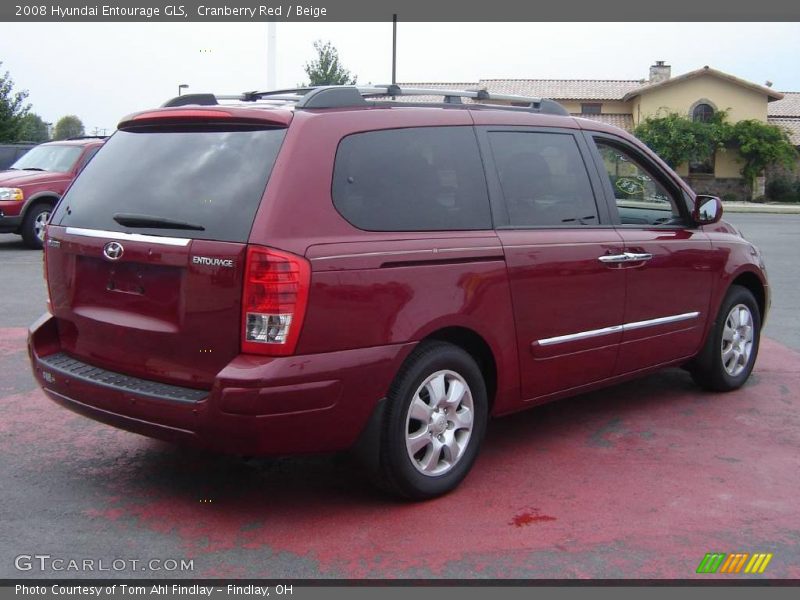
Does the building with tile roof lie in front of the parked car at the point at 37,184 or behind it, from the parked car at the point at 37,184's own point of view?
behind

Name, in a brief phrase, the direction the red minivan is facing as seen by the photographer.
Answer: facing away from the viewer and to the right of the viewer

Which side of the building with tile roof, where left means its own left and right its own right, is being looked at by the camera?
front

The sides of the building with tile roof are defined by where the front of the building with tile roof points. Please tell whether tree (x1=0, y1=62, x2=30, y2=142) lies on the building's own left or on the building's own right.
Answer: on the building's own right

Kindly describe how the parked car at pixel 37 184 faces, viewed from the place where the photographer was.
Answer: facing the viewer and to the left of the viewer

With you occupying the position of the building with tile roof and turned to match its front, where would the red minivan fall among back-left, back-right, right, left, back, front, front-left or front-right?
front

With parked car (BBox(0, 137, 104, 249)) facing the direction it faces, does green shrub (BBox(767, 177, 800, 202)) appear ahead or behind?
behind

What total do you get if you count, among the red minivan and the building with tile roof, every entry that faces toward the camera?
1

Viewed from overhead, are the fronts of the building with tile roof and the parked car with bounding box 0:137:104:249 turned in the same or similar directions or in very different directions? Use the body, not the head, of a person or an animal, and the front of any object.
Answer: same or similar directions

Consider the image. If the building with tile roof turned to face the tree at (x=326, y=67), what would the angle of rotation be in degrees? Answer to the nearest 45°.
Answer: approximately 45° to its right

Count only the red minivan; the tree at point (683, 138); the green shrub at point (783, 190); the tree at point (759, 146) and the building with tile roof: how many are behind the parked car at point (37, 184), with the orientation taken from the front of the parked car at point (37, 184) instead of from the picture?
4

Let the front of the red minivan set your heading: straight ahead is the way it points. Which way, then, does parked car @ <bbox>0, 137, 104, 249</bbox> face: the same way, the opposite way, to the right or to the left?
the opposite way

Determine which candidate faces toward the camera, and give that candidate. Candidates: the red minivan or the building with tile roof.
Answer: the building with tile roof
